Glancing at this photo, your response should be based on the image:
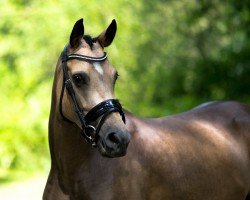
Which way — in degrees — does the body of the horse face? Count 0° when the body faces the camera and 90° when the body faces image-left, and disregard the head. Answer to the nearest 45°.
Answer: approximately 45°
